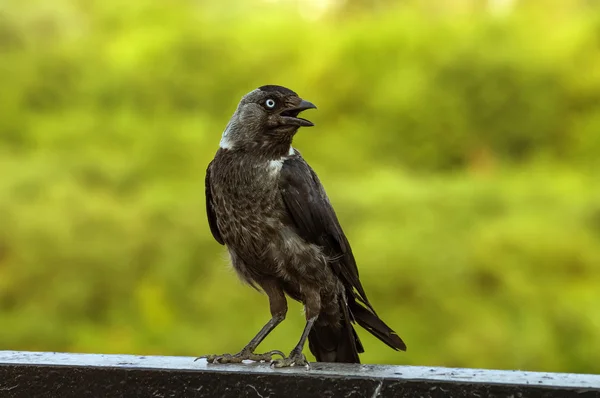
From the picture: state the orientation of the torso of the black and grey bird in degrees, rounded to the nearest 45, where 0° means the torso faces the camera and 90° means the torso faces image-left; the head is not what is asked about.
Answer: approximately 45°
